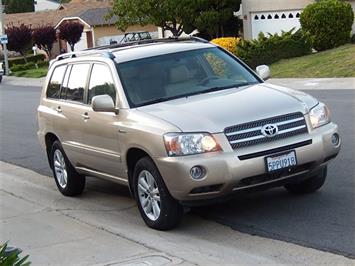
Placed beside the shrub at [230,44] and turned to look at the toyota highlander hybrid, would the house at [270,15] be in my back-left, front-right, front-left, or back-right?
back-left

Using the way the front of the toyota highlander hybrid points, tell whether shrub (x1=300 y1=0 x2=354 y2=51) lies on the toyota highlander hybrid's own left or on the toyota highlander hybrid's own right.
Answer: on the toyota highlander hybrid's own left

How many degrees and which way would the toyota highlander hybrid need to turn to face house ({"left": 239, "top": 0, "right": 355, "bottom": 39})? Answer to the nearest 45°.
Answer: approximately 135° to its left

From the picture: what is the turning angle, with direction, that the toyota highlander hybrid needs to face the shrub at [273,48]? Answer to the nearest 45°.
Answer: approximately 135° to its left

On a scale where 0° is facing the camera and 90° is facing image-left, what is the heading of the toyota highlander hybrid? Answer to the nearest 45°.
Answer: approximately 315°

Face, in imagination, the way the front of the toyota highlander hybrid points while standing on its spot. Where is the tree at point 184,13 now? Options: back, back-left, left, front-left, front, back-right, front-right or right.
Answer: back-left

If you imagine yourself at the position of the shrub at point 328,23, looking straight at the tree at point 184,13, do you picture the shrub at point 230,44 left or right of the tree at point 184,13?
left
